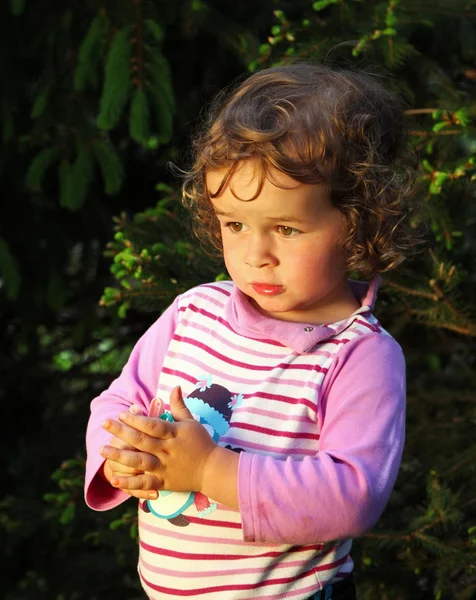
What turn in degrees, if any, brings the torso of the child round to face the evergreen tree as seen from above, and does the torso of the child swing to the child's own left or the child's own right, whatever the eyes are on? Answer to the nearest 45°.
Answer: approximately 135° to the child's own right

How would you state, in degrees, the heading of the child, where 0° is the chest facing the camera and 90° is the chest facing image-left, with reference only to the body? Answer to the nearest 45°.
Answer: approximately 45°
